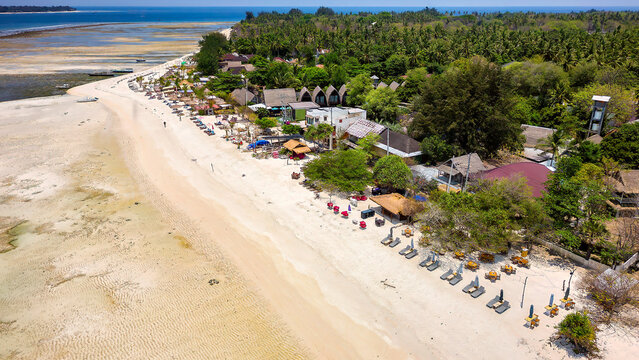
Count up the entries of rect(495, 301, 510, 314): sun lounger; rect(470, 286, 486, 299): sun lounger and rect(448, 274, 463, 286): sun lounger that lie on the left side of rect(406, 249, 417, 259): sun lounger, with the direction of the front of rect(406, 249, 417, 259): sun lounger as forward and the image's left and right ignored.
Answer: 3

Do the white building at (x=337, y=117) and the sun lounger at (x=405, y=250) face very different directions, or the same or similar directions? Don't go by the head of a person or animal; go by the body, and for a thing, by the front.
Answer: same or similar directions

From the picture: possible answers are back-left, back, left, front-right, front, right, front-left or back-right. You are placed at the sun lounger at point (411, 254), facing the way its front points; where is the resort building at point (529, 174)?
back

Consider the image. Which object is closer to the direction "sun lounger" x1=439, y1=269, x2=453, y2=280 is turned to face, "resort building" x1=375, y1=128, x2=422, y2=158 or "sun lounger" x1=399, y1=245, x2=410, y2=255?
the sun lounger

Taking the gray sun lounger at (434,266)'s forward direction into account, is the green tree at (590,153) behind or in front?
behind

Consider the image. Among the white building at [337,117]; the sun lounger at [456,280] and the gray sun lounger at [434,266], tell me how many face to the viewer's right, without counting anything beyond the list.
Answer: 0

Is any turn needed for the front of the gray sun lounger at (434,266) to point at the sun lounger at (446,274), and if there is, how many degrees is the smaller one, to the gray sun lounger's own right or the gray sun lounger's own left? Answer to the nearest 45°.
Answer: approximately 90° to the gray sun lounger's own left

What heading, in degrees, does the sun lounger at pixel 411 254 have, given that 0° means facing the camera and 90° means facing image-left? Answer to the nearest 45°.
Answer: approximately 45°

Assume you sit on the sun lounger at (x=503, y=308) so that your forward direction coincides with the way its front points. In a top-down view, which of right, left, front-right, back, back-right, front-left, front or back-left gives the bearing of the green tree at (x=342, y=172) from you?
right

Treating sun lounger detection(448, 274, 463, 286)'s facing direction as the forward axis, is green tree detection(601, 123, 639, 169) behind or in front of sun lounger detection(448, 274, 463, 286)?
behind

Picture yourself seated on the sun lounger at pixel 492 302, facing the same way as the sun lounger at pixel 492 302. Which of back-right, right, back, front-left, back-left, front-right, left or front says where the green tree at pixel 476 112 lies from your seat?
back-right

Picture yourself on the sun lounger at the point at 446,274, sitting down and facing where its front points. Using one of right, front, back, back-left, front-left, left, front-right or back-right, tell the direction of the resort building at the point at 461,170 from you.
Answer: back-right

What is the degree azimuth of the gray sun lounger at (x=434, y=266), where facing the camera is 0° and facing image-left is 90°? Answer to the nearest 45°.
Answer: approximately 45°

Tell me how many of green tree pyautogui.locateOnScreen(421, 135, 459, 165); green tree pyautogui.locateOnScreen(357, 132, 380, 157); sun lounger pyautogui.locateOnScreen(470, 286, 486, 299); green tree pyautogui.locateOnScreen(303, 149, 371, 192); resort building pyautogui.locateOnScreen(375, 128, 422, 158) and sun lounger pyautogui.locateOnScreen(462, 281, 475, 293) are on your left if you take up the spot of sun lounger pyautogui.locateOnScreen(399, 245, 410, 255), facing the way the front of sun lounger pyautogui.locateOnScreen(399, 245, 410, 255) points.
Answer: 2

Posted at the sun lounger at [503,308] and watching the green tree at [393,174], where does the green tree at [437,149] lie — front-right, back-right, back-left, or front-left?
front-right

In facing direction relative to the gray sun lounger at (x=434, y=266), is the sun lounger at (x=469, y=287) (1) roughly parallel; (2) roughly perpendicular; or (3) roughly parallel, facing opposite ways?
roughly parallel

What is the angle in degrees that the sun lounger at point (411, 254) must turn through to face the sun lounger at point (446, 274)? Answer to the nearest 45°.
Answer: approximately 90° to its left

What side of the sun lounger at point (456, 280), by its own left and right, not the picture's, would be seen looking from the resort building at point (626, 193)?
back

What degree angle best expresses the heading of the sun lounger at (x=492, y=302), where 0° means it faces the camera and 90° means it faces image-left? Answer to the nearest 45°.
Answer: approximately 45°

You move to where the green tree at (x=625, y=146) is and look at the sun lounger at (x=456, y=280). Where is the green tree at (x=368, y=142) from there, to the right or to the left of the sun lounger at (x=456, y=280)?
right
